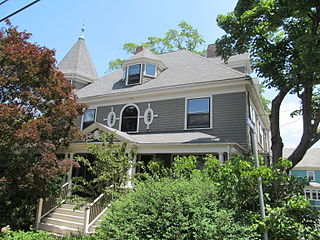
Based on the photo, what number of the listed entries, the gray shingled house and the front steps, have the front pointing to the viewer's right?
0

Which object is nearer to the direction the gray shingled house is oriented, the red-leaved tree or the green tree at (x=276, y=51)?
the red-leaved tree

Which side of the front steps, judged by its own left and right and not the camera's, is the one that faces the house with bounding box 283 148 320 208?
back

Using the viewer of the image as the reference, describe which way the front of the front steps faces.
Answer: facing the viewer and to the left of the viewer

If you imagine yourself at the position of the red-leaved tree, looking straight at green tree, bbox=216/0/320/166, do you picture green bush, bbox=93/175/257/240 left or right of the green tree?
right

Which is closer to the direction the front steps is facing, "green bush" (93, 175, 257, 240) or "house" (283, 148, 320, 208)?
the green bush

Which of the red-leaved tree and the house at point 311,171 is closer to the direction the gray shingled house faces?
the red-leaved tree

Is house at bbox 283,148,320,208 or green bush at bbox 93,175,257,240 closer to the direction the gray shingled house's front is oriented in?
the green bush

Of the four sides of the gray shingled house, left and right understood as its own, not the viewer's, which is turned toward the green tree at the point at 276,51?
left
